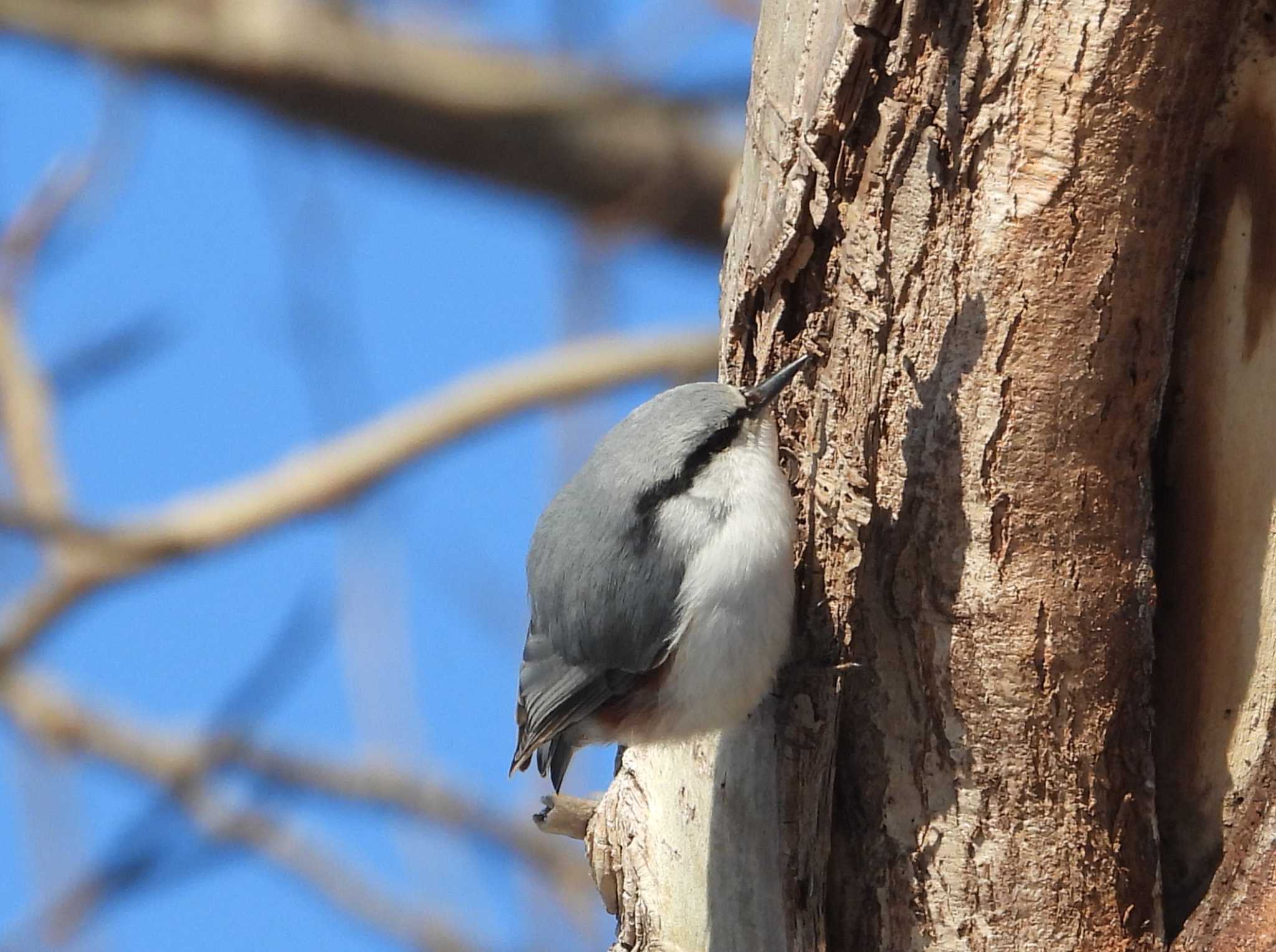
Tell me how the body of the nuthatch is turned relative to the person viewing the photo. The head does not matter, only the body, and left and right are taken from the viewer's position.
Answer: facing to the right of the viewer
